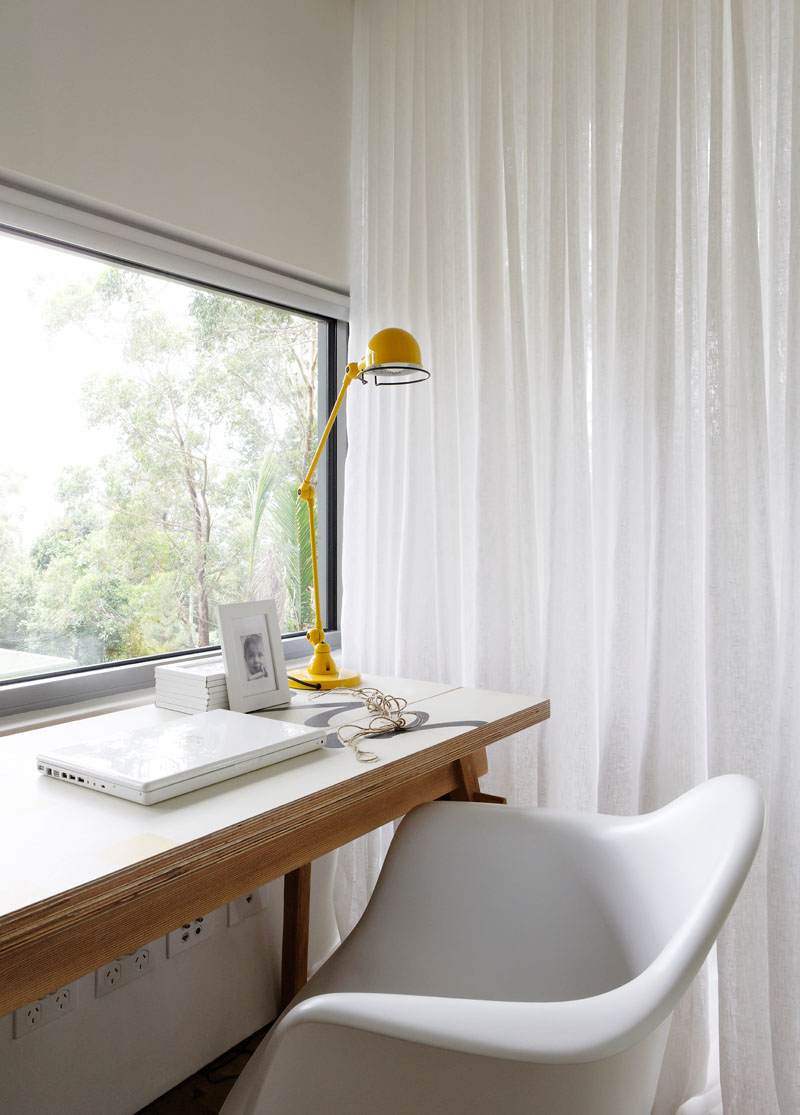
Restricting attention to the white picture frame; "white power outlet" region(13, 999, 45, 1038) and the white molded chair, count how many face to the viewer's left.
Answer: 1

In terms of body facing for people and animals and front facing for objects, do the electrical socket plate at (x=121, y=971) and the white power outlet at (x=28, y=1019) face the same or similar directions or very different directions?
same or similar directions

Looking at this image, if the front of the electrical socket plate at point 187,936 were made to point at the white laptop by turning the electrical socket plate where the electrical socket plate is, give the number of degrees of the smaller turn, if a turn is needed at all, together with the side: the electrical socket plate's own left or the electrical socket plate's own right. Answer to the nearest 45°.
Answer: approximately 45° to the electrical socket plate's own right

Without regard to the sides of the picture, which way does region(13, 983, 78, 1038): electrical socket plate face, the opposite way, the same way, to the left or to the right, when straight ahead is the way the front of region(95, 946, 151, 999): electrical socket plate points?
the same way

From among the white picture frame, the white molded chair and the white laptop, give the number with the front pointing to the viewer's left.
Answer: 1

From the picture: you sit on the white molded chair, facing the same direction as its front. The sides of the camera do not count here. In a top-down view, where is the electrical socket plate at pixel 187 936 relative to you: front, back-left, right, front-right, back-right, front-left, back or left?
front-right

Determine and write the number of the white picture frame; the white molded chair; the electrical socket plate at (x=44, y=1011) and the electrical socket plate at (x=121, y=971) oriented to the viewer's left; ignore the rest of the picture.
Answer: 1

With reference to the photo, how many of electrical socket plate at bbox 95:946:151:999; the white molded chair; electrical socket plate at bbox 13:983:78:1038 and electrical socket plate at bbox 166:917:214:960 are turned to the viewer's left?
1

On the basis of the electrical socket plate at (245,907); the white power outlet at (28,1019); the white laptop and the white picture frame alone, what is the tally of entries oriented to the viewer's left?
0

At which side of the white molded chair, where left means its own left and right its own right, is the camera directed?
left

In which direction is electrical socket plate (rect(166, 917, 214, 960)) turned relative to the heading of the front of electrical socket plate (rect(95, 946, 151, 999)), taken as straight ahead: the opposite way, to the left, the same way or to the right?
the same way

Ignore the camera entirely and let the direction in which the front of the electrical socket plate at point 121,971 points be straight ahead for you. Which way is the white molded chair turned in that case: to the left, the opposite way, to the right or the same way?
the opposite way

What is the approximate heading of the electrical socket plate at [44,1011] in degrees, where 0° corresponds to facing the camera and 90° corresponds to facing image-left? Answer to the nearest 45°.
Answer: approximately 315°

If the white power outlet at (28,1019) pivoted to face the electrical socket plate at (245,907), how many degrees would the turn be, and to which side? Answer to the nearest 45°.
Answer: approximately 90° to its left

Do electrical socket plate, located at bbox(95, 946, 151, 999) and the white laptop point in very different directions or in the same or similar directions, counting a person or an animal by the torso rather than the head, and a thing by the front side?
same or similar directions
